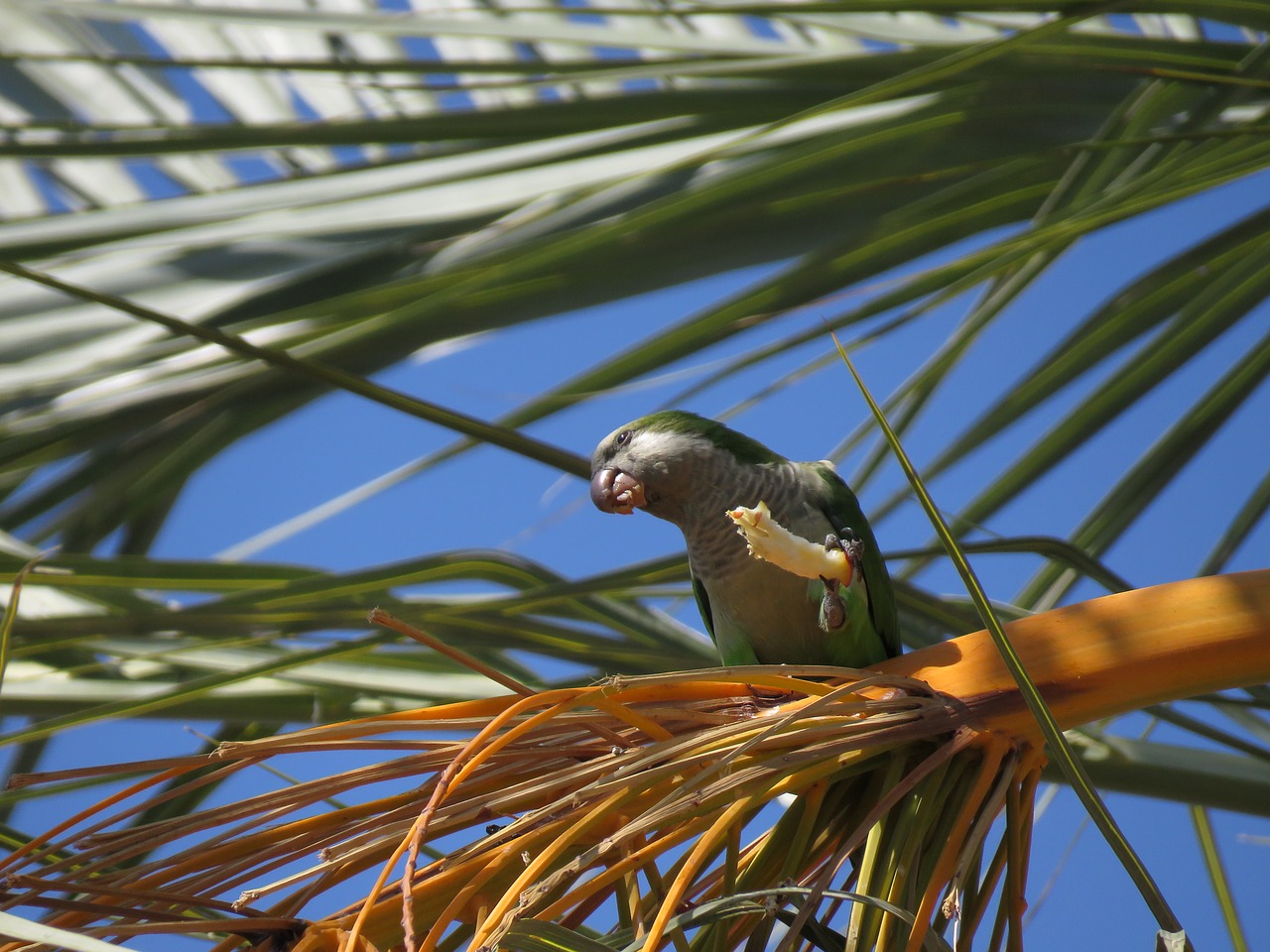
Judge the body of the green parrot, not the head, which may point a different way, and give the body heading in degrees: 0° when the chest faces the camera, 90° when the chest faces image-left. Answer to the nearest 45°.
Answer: approximately 45°
